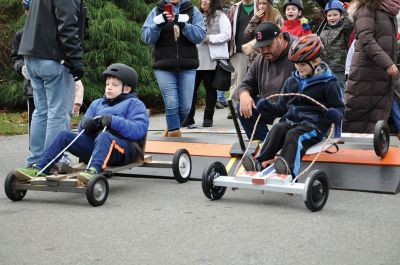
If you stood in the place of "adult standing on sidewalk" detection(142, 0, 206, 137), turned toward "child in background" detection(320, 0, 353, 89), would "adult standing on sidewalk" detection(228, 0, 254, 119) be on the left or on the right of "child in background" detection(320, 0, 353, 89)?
left

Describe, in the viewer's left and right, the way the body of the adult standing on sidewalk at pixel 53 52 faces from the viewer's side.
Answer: facing away from the viewer and to the right of the viewer

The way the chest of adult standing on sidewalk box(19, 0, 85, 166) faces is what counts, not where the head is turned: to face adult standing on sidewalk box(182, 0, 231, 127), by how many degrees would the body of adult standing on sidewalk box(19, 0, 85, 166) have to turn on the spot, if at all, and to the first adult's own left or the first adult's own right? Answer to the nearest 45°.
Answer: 0° — they already face them

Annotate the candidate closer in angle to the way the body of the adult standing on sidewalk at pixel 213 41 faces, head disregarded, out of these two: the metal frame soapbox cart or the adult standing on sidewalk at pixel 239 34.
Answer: the metal frame soapbox cart

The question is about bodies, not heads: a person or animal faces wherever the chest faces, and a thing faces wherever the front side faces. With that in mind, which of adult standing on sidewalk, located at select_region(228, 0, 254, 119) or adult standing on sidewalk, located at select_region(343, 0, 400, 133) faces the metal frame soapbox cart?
adult standing on sidewalk, located at select_region(228, 0, 254, 119)
